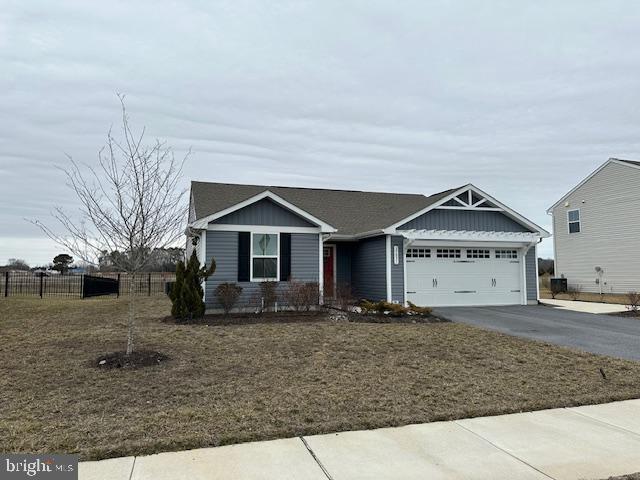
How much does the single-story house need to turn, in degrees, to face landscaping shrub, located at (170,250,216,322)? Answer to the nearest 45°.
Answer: approximately 45° to its right

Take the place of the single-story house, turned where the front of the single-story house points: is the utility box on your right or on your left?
on your left

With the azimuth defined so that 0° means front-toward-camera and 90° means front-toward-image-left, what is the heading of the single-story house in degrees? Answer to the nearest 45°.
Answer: approximately 0°

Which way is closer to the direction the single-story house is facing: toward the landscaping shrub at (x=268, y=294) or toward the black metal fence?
the landscaping shrub

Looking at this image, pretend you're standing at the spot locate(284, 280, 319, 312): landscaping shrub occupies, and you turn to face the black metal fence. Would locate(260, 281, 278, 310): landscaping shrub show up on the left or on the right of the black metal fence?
left

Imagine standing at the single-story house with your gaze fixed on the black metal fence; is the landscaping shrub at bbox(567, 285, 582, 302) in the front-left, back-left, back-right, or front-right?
back-right

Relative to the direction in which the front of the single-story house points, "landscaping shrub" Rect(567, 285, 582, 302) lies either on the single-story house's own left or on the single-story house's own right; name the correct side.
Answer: on the single-story house's own left
